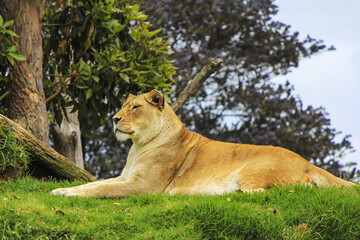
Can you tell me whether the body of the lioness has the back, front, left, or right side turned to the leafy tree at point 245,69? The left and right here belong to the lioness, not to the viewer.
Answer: right

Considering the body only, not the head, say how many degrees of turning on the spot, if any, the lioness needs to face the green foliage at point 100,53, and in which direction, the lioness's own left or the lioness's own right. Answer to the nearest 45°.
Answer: approximately 45° to the lioness's own right

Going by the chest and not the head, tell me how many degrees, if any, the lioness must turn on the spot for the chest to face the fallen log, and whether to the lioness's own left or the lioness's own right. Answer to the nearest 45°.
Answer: approximately 45° to the lioness's own right

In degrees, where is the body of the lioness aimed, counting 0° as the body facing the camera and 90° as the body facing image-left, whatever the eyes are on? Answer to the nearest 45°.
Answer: approximately 90°
